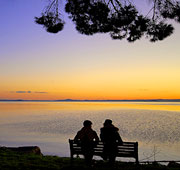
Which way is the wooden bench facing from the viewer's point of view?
away from the camera
